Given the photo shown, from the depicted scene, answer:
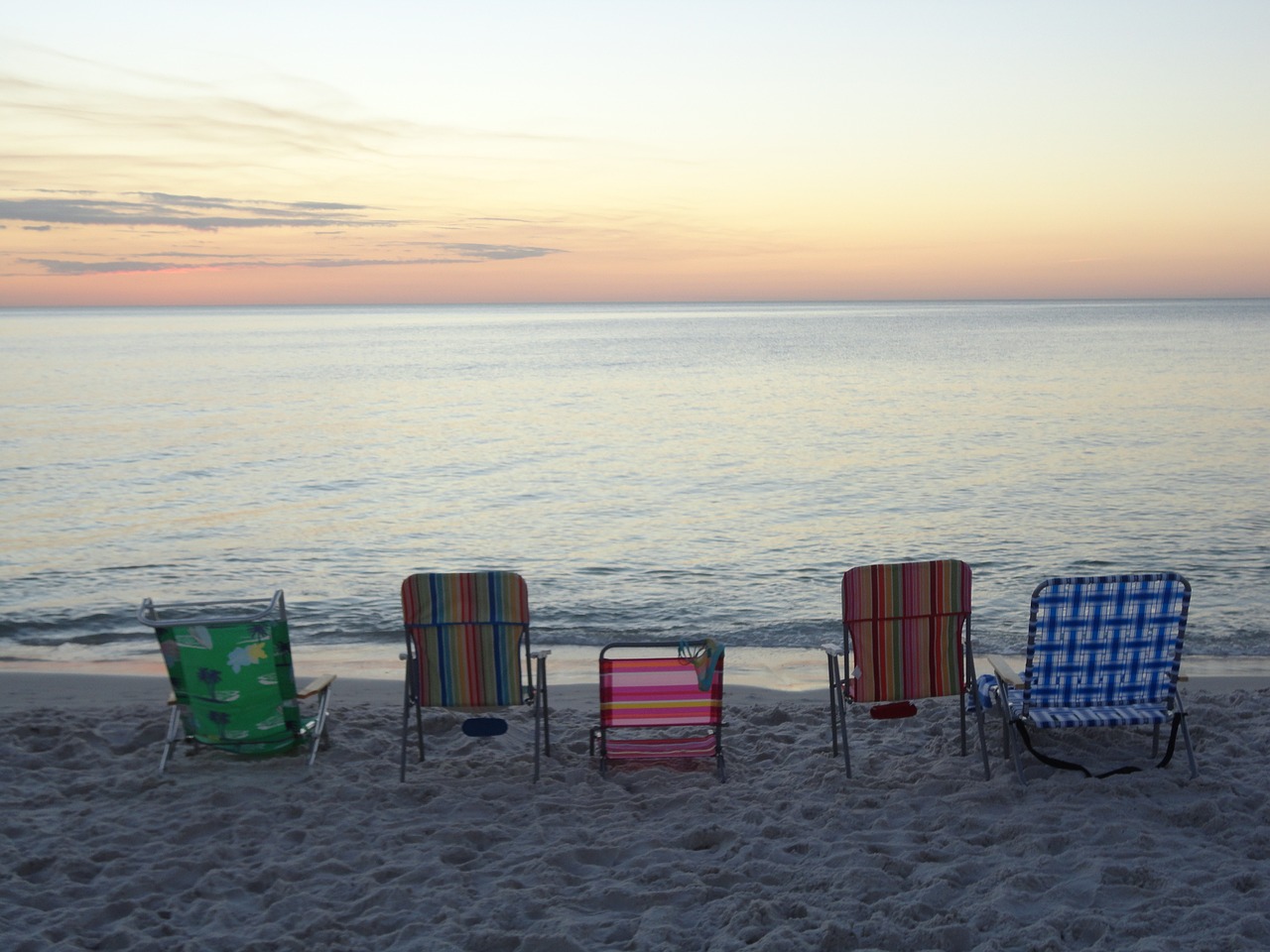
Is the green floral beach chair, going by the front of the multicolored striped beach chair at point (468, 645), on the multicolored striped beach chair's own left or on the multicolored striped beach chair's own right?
on the multicolored striped beach chair's own left

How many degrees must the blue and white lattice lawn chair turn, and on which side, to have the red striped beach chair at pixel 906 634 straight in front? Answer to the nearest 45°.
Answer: approximately 90° to its left

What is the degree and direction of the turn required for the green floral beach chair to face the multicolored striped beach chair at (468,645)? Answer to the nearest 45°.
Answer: approximately 45° to its right

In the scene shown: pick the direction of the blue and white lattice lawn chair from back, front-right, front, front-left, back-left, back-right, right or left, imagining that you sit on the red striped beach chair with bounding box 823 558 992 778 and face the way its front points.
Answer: right

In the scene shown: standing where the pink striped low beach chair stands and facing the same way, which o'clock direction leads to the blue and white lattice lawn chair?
The blue and white lattice lawn chair is roughly at 3 o'clock from the pink striped low beach chair.

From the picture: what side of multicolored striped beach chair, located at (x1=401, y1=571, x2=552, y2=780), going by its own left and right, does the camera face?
back

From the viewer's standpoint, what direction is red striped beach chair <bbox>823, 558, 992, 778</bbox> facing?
away from the camera

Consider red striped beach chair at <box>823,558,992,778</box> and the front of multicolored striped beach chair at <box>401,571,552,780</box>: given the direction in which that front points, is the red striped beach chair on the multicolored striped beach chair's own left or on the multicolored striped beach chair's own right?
on the multicolored striped beach chair's own right

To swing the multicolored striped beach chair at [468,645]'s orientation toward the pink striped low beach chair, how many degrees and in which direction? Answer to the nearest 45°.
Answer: approximately 90° to its right

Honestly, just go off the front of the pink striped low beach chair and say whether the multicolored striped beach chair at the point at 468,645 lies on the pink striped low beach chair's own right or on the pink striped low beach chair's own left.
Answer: on the pink striped low beach chair's own left

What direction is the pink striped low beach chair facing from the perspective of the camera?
away from the camera

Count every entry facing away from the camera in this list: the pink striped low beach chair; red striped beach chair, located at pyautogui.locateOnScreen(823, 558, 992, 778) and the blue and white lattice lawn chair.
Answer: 3

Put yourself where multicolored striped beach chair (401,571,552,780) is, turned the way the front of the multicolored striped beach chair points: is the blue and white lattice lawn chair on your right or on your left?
on your right

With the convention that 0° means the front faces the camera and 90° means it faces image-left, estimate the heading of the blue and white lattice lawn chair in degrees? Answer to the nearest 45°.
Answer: approximately 180°

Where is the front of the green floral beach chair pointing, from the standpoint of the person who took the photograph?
facing away from the viewer and to the right of the viewer

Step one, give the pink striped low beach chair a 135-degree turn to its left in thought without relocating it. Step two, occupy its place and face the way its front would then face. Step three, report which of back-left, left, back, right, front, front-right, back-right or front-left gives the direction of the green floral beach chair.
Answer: front-right

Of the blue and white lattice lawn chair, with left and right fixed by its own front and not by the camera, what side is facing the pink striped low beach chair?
left
